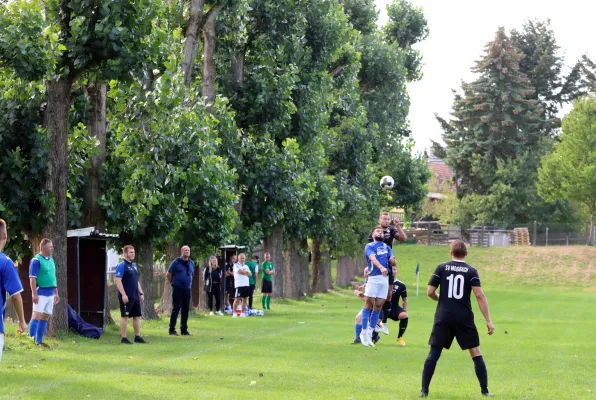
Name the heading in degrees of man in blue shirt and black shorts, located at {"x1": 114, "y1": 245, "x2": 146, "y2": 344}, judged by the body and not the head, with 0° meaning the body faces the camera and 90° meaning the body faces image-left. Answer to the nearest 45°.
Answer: approximately 315°

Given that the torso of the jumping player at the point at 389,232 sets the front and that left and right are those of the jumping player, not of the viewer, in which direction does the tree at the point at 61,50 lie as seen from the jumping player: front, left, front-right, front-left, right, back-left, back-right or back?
right

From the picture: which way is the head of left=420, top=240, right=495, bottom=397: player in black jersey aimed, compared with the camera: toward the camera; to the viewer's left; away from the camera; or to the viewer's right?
away from the camera

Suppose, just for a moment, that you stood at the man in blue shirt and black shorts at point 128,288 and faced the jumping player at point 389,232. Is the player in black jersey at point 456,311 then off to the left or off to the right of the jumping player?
right

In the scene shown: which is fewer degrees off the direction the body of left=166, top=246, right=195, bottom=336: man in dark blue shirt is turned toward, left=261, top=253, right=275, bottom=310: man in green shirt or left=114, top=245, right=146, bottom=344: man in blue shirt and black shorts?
the man in blue shirt and black shorts

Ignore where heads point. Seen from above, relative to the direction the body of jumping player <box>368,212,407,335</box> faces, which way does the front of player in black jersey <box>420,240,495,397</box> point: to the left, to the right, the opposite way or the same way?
the opposite way

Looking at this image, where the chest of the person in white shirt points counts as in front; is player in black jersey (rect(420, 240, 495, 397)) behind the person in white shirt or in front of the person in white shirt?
in front

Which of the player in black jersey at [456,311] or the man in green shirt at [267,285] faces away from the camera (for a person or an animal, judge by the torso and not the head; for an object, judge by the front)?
the player in black jersey

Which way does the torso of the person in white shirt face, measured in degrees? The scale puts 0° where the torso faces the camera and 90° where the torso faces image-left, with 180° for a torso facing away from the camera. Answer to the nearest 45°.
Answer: approximately 315°

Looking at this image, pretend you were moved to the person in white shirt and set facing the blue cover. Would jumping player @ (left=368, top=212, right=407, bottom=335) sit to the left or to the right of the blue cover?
left

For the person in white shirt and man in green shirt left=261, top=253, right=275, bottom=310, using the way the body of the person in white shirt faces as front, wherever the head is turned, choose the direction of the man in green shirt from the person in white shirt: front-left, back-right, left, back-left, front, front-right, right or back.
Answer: back-left

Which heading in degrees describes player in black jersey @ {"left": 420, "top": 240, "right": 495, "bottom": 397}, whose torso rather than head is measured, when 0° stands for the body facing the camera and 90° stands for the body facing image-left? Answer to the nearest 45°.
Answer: approximately 180°

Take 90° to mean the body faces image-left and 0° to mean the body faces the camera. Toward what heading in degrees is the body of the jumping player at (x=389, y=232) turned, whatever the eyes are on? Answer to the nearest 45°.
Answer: approximately 0°

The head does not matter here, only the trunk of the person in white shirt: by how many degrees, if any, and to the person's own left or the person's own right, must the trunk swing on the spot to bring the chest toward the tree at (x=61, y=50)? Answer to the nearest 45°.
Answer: approximately 45° to the person's own right
